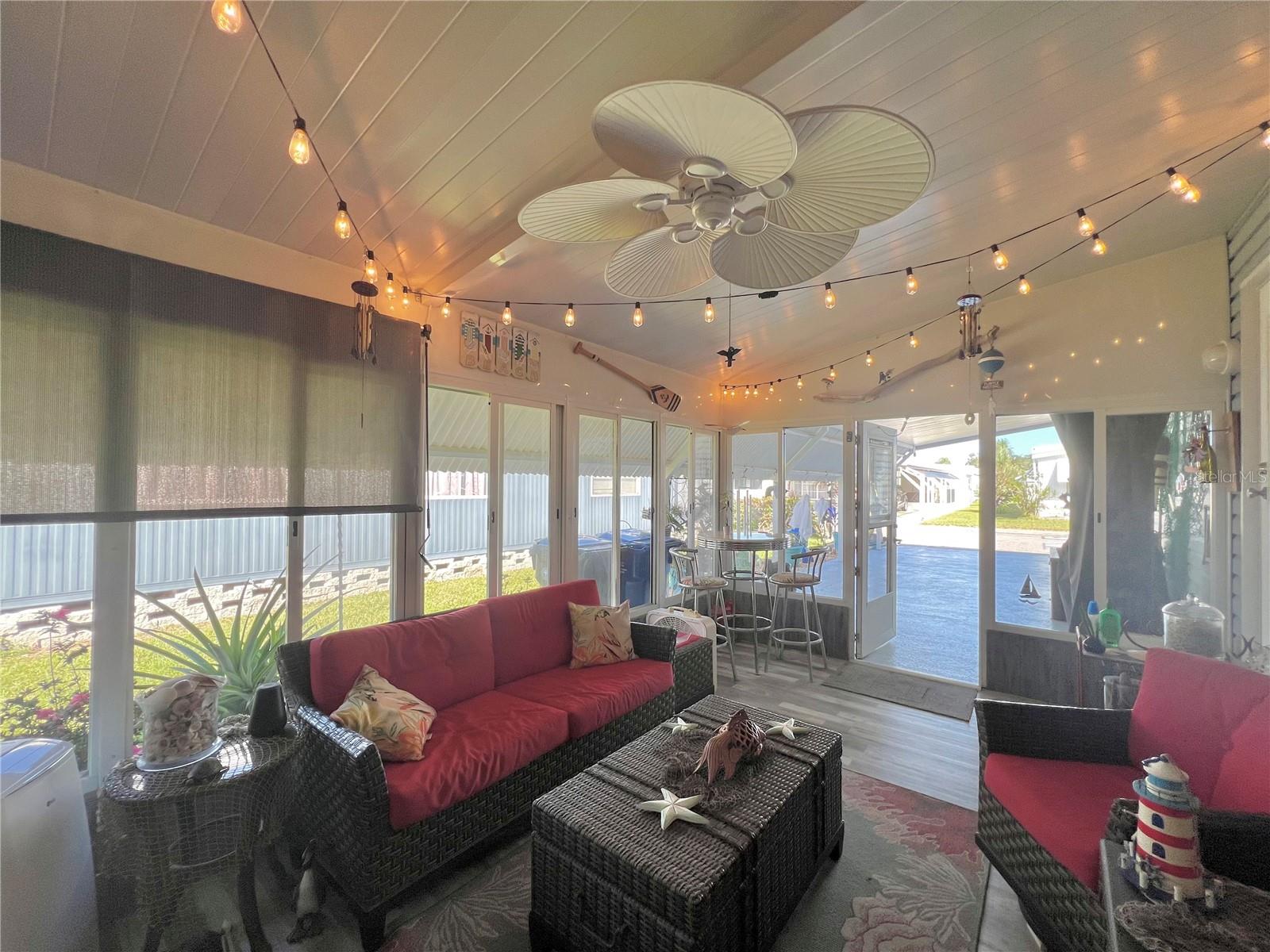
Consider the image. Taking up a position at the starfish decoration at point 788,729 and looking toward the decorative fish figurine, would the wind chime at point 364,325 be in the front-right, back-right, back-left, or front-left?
front-right

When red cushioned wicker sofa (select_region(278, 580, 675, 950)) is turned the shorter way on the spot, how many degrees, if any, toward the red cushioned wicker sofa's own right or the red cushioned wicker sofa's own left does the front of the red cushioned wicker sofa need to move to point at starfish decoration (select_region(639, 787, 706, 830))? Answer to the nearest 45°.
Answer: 0° — it already faces it

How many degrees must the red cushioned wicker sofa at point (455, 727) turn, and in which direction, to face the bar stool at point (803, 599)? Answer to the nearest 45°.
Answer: approximately 90° to its left

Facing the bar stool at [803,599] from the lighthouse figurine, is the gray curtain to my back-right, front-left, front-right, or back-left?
front-right

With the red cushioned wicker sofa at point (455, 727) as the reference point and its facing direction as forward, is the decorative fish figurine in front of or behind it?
in front

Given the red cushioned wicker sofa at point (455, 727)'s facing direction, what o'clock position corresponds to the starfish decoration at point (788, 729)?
The starfish decoration is roughly at 11 o'clock from the red cushioned wicker sofa.

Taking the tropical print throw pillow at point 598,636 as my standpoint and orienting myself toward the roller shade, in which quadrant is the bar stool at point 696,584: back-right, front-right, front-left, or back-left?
back-right

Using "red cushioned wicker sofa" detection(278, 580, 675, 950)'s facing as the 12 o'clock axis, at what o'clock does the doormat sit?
The doormat is roughly at 10 o'clock from the red cushioned wicker sofa.

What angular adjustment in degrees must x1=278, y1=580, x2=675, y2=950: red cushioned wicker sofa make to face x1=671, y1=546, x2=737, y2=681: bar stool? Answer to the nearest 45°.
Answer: approximately 90° to its left

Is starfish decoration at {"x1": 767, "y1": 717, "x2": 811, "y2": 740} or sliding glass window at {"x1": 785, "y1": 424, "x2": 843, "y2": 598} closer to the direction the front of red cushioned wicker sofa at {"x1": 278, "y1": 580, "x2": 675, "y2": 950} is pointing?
the starfish decoration

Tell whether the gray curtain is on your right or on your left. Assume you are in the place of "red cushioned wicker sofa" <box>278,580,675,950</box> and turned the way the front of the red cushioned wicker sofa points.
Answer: on your left

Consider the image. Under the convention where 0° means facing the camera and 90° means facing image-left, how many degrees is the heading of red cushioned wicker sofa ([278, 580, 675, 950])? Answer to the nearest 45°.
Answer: approximately 315°

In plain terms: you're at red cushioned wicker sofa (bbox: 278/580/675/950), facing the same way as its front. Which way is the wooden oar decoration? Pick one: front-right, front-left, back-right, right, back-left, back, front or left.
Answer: left
